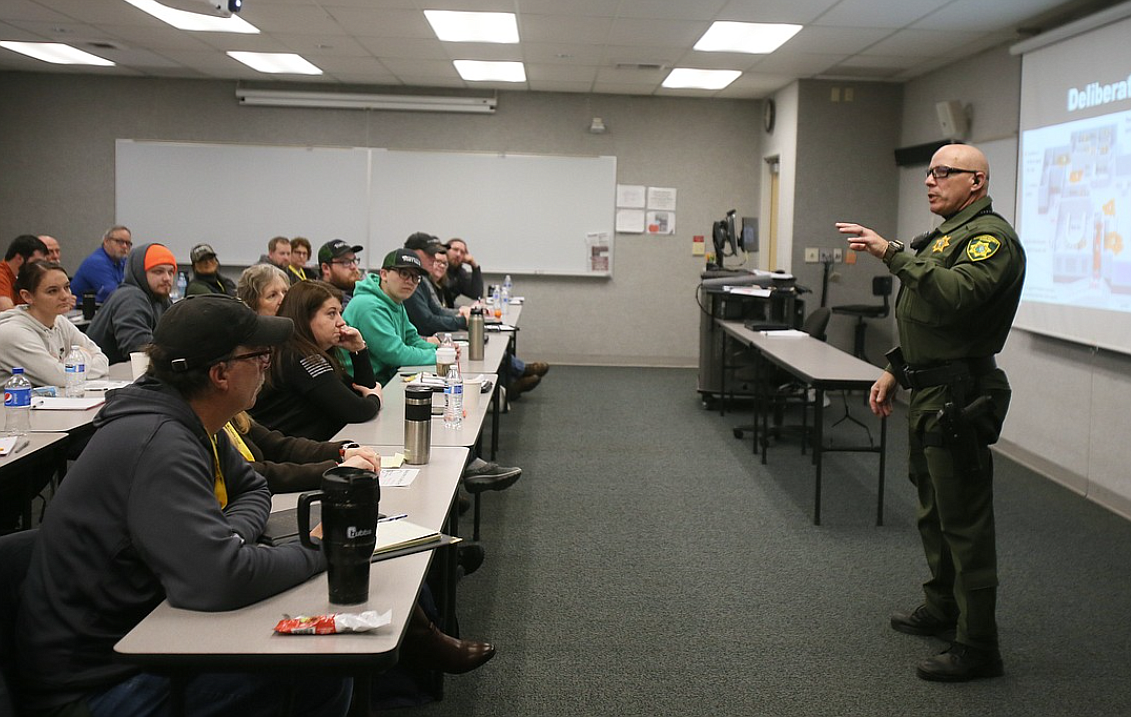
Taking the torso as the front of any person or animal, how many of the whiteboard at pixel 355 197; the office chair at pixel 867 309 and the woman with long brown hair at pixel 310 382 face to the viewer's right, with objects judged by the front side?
1

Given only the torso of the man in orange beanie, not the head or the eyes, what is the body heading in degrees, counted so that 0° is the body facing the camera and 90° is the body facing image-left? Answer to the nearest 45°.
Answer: approximately 315°

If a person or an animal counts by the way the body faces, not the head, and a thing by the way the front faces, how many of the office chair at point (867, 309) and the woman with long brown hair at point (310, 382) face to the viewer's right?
1

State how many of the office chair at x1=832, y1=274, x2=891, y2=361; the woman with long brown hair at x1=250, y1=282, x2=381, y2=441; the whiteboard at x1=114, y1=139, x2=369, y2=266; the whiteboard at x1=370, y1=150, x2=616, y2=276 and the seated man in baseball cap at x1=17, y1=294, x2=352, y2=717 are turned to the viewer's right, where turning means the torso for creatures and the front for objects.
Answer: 2

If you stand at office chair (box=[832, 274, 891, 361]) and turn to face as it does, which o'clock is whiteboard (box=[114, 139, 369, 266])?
The whiteboard is roughly at 12 o'clock from the office chair.

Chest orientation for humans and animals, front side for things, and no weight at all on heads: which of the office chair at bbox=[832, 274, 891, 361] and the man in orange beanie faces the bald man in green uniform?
the man in orange beanie

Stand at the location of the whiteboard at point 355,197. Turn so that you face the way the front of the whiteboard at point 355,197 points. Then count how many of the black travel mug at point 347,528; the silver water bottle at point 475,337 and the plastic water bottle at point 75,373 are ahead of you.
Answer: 3

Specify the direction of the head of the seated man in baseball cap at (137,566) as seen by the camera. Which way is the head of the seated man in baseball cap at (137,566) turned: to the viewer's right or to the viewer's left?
to the viewer's right

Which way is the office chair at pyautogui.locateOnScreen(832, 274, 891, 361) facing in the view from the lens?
facing to the left of the viewer

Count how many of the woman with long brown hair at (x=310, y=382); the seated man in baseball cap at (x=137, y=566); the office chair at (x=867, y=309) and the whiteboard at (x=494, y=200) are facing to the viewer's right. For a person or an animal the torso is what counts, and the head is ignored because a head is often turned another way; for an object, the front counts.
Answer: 2

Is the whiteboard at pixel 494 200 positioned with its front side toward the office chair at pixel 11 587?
yes

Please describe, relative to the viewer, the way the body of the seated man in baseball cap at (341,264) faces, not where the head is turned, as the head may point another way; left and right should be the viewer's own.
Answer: facing the viewer and to the right of the viewer

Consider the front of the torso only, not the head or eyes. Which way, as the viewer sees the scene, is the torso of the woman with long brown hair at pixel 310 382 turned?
to the viewer's right

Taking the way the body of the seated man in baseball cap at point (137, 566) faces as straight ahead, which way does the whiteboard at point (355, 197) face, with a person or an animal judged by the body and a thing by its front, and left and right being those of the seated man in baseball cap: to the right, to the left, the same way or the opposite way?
to the right

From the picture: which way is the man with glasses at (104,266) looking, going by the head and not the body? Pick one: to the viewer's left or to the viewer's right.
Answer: to the viewer's right

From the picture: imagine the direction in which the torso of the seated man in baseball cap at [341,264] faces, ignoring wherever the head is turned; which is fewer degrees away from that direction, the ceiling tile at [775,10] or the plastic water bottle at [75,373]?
the ceiling tile
